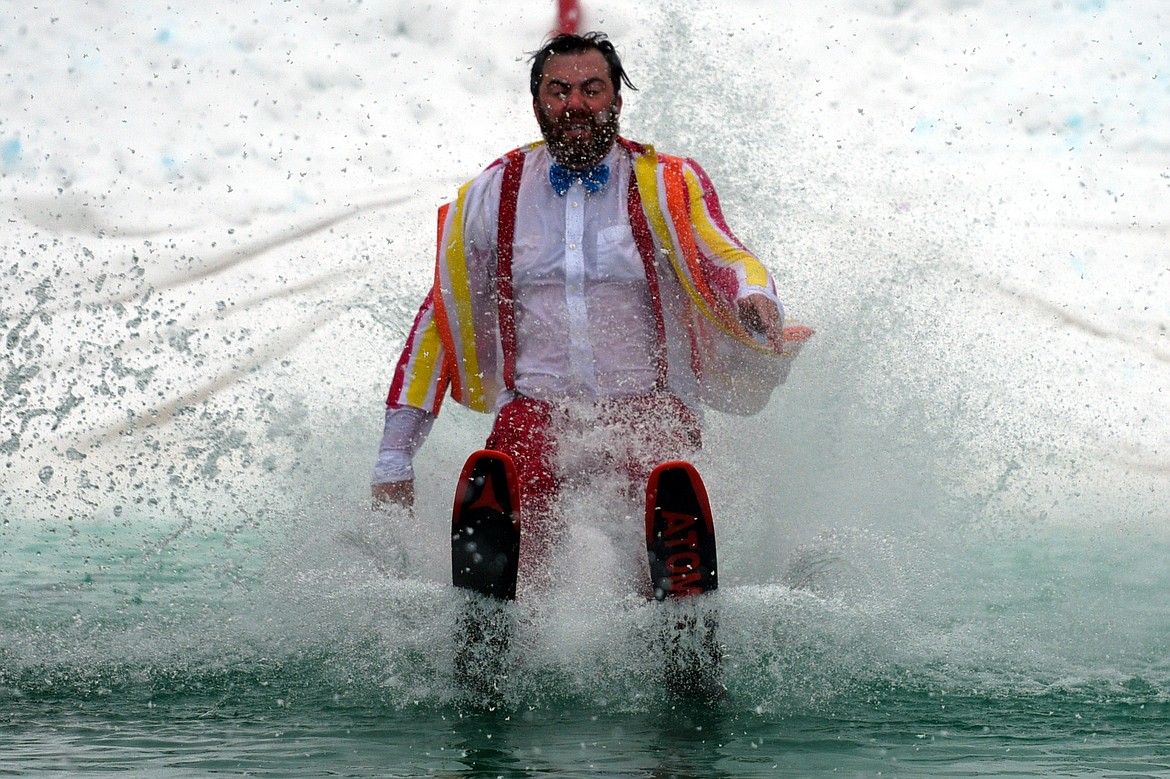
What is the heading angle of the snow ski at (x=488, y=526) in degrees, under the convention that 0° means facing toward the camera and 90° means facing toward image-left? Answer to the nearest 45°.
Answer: approximately 0°

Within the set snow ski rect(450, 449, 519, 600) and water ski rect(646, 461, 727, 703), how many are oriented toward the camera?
2

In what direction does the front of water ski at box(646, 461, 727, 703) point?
toward the camera

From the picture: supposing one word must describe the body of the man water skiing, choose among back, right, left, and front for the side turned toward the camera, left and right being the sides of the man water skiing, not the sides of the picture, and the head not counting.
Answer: front
